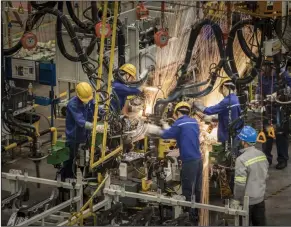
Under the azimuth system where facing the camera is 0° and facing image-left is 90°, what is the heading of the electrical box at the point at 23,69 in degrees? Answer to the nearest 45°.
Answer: approximately 0°

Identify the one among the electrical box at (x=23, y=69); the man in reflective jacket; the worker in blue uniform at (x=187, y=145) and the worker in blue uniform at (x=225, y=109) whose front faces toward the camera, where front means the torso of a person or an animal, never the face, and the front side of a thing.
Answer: the electrical box

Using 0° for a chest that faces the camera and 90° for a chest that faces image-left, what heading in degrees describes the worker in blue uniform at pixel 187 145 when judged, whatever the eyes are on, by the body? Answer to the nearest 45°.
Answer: approximately 135°

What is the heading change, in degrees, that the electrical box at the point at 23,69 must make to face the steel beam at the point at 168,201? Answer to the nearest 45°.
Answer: approximately 45° to its left

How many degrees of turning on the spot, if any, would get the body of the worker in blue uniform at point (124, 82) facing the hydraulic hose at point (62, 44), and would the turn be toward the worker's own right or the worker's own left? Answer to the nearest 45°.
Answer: approximately 135° to the worker's own left

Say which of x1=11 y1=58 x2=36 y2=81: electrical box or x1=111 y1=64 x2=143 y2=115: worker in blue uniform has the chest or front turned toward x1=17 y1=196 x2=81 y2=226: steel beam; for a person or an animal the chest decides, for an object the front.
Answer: the electrical box

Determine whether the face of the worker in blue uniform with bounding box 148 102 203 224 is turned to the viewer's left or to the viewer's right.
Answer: to the viewer's left

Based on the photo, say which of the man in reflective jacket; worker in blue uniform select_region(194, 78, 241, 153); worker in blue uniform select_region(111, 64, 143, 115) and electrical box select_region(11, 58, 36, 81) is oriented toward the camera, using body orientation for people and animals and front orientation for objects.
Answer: the electrical box

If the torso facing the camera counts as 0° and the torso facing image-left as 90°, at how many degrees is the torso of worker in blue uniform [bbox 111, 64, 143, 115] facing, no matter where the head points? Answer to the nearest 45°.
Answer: approximately 270°

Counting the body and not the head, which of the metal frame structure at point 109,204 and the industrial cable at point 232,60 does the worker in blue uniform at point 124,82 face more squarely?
the industrial cable

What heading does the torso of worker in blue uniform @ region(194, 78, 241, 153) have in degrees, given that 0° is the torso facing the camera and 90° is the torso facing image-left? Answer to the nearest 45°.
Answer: approximately 135°

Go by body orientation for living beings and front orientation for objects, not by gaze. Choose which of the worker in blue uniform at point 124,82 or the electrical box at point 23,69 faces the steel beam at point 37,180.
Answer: the electrical box

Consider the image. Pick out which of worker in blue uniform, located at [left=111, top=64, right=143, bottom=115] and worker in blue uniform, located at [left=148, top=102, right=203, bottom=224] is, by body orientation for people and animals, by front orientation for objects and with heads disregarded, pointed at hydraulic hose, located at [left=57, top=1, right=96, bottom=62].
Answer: worker in blue uniform, located at [left=148, top=102, right=203, bottom=224]

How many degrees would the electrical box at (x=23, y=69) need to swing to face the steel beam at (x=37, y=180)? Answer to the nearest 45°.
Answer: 0° — it already faces it
